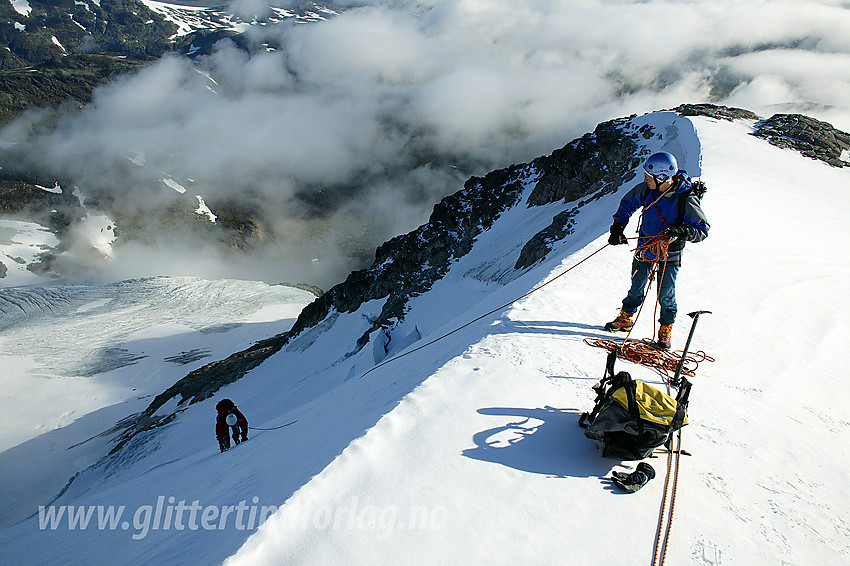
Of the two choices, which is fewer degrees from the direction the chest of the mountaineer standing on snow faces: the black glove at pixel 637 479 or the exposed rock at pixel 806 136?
the black glove

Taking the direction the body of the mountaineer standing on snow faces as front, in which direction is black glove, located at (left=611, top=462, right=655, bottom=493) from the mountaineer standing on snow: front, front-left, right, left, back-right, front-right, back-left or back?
front-left

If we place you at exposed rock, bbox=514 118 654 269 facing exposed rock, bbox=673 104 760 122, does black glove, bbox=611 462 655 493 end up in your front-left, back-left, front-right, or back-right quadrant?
back-right

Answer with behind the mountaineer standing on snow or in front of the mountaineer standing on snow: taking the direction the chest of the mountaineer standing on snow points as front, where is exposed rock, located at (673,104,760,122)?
behind

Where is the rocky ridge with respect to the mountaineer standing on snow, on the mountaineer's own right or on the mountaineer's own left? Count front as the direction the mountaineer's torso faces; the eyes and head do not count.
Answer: on the mountaineer's own right

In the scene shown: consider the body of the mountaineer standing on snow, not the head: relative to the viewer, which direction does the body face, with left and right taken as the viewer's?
facing the viewer and to the left of the viewer

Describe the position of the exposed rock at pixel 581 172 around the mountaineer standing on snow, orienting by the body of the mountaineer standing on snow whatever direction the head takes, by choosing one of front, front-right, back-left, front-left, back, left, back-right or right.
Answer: back-right

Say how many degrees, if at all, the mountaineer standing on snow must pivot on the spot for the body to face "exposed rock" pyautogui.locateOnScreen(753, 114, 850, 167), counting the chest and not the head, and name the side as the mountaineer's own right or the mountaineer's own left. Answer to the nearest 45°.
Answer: approximately 135° to the mountaineer's own right
